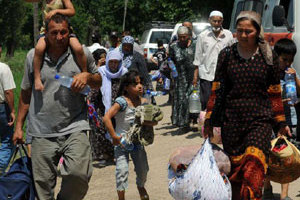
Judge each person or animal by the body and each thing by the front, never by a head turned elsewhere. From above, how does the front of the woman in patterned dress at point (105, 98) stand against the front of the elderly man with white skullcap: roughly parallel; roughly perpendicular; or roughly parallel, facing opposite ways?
roughly parallel

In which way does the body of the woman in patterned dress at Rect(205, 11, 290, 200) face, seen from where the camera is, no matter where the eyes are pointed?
toward the camera

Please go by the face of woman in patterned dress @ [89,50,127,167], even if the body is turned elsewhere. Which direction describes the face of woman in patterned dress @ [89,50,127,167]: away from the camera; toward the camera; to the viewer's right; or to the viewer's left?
toward the camera

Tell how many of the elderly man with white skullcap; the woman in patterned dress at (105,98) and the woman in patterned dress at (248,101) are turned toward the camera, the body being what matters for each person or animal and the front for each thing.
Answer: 3

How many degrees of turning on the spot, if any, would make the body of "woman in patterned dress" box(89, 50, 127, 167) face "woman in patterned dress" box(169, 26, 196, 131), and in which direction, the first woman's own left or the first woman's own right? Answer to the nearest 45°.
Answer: approximately 135° to the first woman's own left

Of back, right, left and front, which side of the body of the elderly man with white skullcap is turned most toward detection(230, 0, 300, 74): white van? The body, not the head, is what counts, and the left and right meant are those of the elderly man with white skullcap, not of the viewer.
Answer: left

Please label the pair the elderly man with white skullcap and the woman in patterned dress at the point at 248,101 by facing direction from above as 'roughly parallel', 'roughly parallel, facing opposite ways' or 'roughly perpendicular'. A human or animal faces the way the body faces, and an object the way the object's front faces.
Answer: roughly parallel

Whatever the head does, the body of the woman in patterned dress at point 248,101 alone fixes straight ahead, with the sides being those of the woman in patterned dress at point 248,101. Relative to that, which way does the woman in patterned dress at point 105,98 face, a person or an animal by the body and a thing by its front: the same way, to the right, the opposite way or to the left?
the same way

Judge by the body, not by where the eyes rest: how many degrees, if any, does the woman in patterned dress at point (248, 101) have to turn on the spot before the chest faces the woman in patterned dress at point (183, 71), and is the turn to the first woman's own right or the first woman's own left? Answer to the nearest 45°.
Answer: approximately 180°

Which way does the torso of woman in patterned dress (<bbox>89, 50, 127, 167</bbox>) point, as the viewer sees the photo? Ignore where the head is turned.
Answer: toward the camera

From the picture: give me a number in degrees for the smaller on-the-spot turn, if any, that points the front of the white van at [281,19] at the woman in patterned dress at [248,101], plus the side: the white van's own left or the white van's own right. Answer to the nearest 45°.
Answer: approximately 45° to the white van's own left

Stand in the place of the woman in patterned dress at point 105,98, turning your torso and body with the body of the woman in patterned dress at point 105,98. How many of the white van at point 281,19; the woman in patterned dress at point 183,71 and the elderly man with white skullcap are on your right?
0

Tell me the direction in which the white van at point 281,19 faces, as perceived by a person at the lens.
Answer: facing the viewer and to the left of the viewer

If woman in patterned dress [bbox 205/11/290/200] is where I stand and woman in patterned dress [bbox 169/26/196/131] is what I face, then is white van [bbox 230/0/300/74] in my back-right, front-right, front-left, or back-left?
front-right

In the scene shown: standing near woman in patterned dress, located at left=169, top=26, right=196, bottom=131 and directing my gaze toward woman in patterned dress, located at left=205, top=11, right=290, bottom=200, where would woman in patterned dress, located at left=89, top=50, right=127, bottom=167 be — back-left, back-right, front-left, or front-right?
front-right

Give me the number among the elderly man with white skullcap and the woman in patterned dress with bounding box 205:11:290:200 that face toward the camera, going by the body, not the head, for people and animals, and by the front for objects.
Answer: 2
